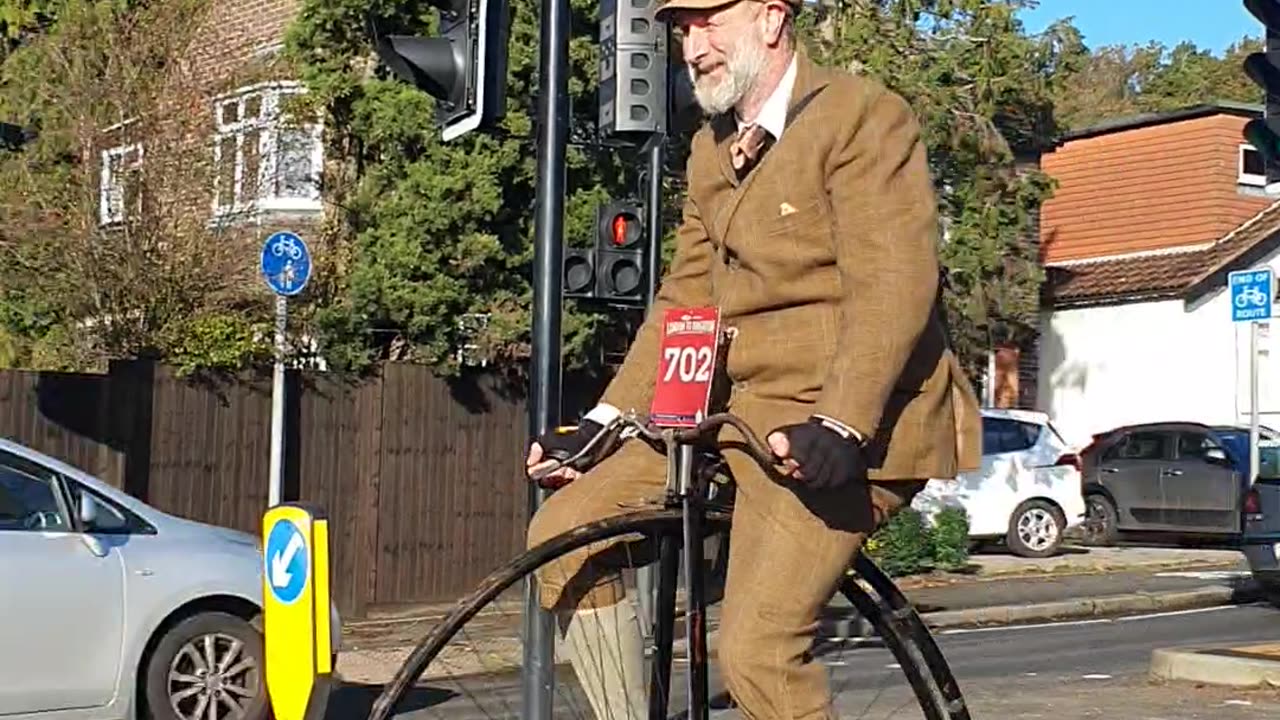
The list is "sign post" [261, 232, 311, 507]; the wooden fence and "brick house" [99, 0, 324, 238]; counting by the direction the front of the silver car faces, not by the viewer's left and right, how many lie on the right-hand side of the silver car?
0

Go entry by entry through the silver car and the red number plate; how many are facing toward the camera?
1

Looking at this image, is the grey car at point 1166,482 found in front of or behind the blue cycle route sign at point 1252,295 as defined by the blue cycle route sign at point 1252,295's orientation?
behind

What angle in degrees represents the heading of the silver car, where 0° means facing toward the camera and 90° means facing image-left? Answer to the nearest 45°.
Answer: approximately 270°

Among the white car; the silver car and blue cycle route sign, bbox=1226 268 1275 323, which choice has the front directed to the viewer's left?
the white car

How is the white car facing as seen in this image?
to the viewer's left

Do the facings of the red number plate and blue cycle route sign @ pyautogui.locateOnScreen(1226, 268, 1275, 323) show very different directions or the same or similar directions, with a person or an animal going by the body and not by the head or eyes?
same or similar directions

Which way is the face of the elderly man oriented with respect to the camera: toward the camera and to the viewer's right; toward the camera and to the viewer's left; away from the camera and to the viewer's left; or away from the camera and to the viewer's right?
toward the camera and to the viewer's left

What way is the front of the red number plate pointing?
toward the camera

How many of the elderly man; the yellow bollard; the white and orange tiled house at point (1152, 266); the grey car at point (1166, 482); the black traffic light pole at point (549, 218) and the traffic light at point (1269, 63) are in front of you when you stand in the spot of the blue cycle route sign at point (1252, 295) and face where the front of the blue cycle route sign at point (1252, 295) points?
4

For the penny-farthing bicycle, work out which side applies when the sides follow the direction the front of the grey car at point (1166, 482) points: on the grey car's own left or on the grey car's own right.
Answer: on the grey car's own right

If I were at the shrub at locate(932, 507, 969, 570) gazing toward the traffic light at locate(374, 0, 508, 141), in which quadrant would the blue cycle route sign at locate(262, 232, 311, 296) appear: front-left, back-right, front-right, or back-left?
front-right
